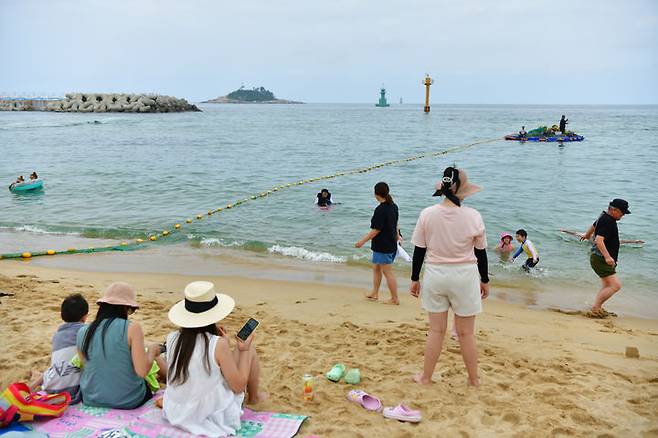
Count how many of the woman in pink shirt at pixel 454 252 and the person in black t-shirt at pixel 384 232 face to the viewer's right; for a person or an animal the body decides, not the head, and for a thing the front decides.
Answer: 0

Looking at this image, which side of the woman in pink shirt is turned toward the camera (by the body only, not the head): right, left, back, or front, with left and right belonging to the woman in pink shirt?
back

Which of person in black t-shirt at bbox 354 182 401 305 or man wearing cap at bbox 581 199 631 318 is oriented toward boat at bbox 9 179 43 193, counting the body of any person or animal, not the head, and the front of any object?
the person in black t-shirt

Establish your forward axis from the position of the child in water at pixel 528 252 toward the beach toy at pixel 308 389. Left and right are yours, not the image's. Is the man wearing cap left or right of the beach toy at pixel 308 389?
left

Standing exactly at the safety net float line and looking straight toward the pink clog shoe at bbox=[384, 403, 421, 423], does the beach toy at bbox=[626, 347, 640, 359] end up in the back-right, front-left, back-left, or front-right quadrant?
front-left

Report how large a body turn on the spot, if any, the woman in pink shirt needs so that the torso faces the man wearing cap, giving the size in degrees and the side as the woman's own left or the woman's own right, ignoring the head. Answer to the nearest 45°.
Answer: approximately 45° to the woman's own right

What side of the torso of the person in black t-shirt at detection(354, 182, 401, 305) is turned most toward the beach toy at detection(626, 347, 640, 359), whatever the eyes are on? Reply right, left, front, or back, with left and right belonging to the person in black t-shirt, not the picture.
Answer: back

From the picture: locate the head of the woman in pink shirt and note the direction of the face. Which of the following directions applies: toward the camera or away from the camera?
away from the camera

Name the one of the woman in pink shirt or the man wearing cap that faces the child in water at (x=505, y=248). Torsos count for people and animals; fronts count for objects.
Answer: the woman in pink shirt

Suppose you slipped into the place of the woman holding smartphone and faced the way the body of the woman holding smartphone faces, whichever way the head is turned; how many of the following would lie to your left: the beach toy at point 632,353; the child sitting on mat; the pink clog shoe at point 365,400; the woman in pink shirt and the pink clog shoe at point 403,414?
1
